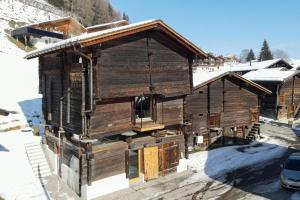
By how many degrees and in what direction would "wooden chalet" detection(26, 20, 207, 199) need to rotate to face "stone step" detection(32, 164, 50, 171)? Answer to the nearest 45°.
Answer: approximately 135° to its right

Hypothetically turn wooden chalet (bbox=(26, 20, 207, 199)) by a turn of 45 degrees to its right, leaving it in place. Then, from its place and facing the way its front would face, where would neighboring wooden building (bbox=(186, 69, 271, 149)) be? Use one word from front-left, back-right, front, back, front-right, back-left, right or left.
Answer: back-left

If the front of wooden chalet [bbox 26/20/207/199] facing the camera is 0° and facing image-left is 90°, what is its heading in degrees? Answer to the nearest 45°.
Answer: approximately 315°

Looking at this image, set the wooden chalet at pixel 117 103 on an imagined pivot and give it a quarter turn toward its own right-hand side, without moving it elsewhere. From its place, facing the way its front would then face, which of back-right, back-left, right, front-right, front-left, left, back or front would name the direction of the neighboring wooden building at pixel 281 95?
back

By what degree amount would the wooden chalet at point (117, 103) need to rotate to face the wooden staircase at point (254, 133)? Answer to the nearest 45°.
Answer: approximately 90° to its left

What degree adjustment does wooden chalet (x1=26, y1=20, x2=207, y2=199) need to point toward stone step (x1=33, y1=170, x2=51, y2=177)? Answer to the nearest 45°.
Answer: approximately 135° to its right
